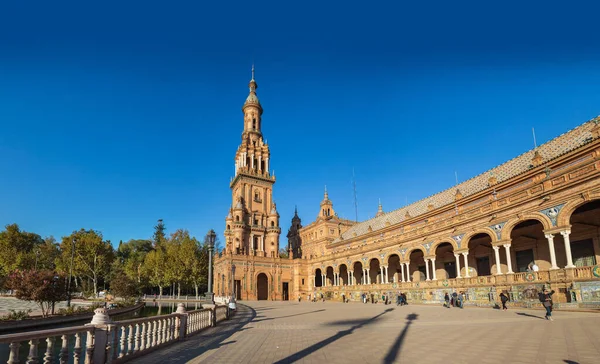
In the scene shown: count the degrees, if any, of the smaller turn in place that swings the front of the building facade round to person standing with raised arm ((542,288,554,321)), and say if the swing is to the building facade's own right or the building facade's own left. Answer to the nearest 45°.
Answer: approximately 45° to the building facade's own left

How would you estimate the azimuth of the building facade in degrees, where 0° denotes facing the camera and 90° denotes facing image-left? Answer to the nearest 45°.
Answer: approximately 45°

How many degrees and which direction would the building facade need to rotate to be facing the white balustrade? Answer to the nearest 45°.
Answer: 0° — it already faces it

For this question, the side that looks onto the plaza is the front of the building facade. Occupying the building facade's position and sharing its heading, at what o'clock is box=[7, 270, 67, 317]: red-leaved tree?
The red-leaved tree is roughly at 1 o'clock from the building facade.
